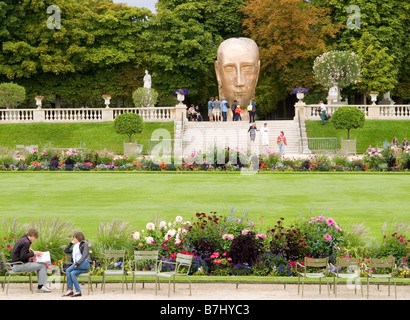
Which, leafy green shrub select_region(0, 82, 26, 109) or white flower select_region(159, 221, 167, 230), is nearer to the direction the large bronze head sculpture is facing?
the white flower

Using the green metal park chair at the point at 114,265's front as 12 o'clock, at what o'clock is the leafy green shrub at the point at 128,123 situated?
The leafy green shrub is roughly at 6 o'clock from the green metal park chair.

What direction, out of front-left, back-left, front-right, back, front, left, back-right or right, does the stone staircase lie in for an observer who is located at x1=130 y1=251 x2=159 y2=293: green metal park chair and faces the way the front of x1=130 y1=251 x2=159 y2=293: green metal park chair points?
back

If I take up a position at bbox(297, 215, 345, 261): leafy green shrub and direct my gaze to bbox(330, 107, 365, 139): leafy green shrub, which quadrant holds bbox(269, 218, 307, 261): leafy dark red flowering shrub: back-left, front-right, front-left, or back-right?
back-left

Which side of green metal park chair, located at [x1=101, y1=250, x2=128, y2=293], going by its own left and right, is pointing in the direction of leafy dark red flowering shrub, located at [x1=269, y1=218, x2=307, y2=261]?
left

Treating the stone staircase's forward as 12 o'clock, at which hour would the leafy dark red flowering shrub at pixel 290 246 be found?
The leafy dark red flowering shrub is roughly at 12 o'clock from the stone staircase.

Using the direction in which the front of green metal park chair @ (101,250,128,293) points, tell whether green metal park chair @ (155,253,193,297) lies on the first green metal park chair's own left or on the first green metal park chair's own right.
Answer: on the first green metal park chair's own left

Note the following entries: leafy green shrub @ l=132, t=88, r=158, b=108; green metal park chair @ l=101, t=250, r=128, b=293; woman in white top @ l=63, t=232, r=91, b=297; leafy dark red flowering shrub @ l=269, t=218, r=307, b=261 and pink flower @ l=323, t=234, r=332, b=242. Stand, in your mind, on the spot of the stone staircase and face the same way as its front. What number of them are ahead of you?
4

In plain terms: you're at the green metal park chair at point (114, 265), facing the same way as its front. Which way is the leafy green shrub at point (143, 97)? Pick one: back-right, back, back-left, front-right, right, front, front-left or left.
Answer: back

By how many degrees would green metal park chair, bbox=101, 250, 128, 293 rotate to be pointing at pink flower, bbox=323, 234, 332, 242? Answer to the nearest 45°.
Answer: approximately 90° to its left

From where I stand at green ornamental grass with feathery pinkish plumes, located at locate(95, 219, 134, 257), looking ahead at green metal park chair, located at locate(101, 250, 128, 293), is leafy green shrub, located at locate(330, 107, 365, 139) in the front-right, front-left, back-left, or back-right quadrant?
back-left
